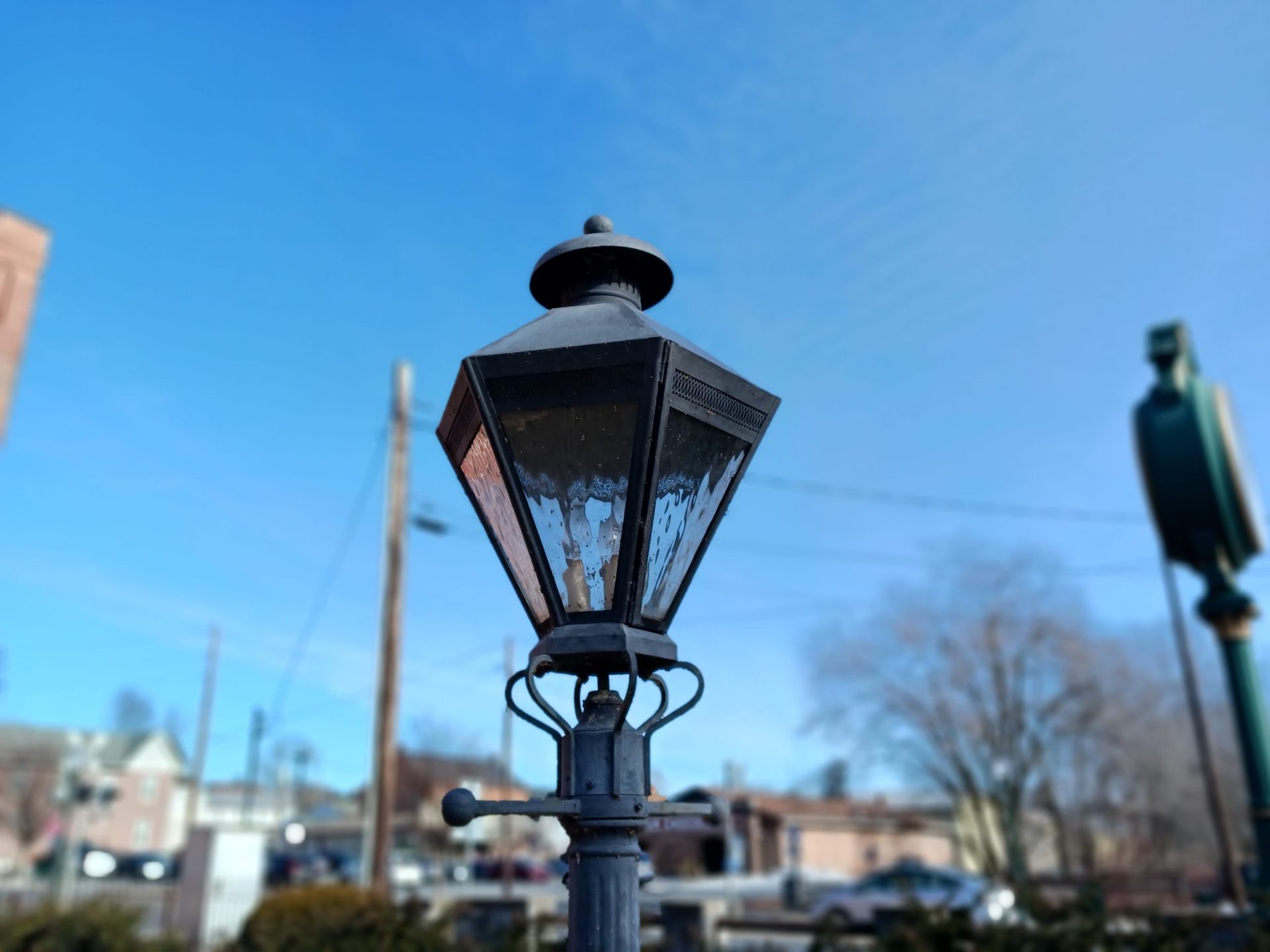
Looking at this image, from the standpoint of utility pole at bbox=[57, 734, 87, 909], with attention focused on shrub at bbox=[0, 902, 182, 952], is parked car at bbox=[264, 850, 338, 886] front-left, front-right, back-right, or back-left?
back-left

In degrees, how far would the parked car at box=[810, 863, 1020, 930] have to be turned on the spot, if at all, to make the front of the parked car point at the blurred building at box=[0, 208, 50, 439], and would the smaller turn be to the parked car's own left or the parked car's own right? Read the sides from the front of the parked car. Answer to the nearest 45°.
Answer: approximately 45° to the parked car's own left

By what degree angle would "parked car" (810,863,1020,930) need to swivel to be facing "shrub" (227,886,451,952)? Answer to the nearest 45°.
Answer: approximately 90° to its left

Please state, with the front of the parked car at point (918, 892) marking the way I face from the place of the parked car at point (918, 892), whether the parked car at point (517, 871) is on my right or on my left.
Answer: on my right

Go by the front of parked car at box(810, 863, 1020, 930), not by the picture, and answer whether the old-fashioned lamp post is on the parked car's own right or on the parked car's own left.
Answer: on the parked car's own left

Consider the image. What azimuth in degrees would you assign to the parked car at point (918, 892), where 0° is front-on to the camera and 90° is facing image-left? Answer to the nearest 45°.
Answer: approximately 90°
